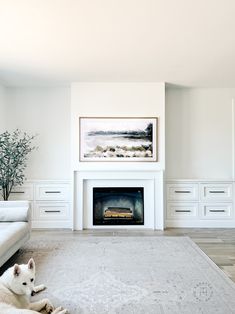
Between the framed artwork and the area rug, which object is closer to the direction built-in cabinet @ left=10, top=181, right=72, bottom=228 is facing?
the area rug

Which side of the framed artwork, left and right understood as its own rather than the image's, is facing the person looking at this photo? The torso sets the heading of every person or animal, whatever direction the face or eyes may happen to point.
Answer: front

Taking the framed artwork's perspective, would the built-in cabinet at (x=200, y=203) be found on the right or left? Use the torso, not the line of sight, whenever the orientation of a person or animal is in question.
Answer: on its left

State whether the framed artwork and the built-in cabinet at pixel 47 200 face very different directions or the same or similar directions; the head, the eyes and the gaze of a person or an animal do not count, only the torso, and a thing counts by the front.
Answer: same or similar directions

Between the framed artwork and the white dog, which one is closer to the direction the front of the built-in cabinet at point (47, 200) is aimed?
the white dog

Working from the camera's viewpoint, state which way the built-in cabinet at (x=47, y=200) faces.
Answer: facing the viewer

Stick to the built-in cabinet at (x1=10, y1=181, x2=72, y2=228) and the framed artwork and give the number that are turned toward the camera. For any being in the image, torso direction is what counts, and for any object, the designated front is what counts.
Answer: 2

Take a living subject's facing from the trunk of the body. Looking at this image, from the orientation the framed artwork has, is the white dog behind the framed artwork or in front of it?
in front

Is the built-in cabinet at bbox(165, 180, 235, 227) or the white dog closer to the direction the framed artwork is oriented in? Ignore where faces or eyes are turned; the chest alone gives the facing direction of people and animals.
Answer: the white dog

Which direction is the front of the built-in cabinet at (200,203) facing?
toward the camera

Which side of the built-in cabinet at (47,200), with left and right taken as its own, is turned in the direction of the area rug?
front

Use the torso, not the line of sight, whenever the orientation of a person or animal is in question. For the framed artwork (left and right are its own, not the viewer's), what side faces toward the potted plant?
right

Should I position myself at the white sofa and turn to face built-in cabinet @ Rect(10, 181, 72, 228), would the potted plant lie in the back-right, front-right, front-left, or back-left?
front-left

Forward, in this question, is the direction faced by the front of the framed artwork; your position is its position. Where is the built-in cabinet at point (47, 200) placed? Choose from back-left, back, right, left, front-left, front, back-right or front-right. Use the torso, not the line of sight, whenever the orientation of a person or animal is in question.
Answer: right

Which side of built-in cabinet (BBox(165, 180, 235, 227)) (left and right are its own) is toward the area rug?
front

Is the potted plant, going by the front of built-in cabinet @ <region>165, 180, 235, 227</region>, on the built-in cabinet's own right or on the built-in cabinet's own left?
on the built-in cabinet's own right
